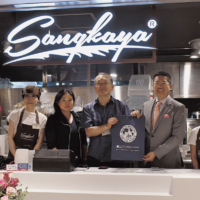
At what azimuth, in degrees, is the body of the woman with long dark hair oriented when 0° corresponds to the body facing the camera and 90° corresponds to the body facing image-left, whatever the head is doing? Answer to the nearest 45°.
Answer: approximately 315°

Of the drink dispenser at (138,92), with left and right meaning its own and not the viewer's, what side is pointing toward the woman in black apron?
right

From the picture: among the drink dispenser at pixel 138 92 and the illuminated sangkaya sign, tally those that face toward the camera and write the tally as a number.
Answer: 2

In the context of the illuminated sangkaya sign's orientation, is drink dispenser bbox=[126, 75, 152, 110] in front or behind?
behind
